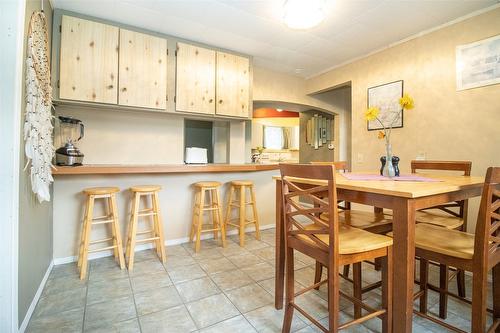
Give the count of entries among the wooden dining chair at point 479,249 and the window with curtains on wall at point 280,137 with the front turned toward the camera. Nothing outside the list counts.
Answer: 1

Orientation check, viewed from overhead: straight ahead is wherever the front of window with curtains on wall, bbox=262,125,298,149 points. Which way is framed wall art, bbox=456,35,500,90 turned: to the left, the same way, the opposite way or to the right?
to the right

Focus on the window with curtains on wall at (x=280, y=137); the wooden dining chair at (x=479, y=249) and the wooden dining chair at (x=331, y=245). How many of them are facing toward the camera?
1

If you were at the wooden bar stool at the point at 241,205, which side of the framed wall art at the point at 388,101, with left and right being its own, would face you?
front

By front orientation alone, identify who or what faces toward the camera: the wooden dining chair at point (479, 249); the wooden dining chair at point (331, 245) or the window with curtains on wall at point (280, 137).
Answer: the window with curtains on wall

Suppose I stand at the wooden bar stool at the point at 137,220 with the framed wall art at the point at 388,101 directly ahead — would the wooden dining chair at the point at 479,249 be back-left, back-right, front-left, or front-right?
front-right

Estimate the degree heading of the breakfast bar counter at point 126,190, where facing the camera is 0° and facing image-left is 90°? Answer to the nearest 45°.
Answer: approximately 315°

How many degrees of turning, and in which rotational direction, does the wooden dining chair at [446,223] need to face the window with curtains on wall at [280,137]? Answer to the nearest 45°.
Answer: approximately 90° to its right

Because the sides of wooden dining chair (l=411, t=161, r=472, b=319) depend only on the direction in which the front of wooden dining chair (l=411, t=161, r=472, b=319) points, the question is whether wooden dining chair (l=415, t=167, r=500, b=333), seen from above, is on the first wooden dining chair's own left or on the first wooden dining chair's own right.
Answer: on the first wooden dining chair's own left

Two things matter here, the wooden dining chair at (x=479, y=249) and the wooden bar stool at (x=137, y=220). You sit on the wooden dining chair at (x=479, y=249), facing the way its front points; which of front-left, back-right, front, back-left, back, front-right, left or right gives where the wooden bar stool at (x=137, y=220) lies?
front-left

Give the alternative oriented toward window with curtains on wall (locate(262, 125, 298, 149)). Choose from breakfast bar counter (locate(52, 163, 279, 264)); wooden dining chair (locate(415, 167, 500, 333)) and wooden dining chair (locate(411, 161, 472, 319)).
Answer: wooden dining chair (locate(415, 167, 500, 333))

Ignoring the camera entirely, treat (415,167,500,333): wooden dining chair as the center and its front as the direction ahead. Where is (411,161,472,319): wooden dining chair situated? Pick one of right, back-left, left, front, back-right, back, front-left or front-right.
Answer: front-right

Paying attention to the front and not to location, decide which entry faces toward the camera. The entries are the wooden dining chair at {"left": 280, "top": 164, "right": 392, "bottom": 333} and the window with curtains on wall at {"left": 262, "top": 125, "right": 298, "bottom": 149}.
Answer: the window with curtains on wall

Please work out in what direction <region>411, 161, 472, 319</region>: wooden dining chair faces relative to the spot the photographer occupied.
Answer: facing the viewer and to the left of the viewer

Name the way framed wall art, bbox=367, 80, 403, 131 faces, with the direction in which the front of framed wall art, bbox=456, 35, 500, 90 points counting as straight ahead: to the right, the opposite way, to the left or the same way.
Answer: the same way

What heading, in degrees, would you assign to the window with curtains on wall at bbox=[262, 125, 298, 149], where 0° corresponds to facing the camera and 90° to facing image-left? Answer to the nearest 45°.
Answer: approximately 0°
